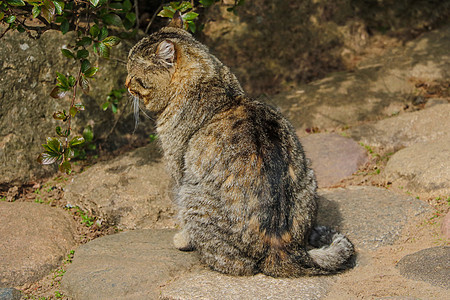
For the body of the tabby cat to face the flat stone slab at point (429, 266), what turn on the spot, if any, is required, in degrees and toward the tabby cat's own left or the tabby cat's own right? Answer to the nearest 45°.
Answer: approximately 135° to the tabby cat's own right

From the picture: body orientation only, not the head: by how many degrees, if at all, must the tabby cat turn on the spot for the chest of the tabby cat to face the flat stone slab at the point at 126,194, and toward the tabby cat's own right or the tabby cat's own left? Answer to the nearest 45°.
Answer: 0° — it already faces it

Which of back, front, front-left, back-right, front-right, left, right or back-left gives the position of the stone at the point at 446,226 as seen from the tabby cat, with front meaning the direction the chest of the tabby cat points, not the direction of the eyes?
back-right

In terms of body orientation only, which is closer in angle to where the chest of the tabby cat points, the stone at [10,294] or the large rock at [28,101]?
the large rock

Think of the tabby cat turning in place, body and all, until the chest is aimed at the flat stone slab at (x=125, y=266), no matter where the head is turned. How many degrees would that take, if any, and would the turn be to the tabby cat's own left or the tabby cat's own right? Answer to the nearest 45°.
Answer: approximately 45° to the tabby cat's own left

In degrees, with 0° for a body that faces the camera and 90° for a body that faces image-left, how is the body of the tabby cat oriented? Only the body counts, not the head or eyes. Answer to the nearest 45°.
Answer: approximately 135°

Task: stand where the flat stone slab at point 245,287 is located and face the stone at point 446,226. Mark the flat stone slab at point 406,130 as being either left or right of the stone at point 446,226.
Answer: left

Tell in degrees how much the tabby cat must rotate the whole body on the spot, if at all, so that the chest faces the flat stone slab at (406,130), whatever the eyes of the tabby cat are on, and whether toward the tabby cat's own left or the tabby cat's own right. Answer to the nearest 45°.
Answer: approximately 90° to the tabby cat's own right

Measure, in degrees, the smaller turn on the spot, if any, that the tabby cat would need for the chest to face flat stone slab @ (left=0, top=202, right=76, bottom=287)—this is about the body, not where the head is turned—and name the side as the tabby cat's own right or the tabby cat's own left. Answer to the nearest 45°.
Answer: approximately 45° to the tabby cat's own left

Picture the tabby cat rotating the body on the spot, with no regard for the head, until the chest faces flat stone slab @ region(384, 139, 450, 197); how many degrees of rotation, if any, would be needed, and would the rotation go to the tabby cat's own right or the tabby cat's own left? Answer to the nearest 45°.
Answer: approximately 90° to the tabby cat's own right
